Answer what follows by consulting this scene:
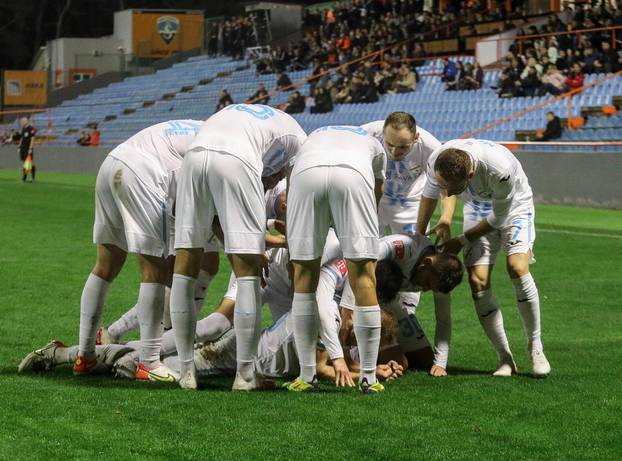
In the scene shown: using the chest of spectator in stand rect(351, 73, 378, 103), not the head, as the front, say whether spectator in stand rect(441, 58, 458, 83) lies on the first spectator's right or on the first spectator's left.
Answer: on the first spectator's left

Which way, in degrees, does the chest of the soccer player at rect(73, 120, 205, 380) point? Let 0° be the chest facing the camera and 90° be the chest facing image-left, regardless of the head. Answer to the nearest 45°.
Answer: approximately 225°

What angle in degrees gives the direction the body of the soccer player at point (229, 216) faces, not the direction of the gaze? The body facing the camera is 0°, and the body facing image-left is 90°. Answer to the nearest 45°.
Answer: approximately 225°

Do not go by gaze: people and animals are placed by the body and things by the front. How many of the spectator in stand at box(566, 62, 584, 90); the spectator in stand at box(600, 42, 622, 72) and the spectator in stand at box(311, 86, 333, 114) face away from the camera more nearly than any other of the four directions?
0

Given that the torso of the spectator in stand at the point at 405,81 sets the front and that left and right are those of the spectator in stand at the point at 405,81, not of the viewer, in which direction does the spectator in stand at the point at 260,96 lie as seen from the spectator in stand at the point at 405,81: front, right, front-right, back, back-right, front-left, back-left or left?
right

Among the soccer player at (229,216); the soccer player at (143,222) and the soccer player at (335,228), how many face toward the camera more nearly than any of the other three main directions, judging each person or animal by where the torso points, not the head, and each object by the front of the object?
0

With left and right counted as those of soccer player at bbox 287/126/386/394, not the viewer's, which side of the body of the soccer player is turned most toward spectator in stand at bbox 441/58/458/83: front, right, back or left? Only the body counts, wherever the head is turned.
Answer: front

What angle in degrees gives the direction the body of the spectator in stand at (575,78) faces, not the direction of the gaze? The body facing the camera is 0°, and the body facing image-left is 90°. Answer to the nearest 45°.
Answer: approximately 45°

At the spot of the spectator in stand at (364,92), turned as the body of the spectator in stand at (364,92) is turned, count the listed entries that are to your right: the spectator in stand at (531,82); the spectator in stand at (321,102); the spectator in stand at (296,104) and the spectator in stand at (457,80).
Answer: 2

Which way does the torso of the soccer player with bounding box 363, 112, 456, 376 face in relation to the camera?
toward the camera

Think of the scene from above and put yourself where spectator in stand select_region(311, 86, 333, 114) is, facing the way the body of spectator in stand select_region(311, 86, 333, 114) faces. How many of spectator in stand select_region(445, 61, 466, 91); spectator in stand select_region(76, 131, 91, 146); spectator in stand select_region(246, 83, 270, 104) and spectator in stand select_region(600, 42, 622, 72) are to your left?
2

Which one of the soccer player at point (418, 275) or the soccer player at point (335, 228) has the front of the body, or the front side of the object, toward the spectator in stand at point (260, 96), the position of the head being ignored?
the soccer player at point (335, 228)

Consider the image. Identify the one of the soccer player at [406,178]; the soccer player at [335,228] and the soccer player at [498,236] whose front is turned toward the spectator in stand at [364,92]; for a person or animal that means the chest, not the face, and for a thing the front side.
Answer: the soccer player at [335,228]

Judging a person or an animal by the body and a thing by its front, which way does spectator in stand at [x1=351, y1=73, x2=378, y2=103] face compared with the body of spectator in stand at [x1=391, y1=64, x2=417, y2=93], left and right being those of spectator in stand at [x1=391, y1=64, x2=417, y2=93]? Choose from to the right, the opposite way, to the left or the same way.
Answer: the same way

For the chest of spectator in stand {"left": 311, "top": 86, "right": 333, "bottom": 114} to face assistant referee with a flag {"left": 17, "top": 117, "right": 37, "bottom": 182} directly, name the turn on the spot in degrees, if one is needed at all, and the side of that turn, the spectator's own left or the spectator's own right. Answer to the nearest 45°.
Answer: approximately 45° to the spectator's own right

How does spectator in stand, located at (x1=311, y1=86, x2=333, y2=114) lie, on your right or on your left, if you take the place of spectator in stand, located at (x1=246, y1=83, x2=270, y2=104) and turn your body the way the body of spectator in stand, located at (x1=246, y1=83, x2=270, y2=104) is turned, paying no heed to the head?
on your left
